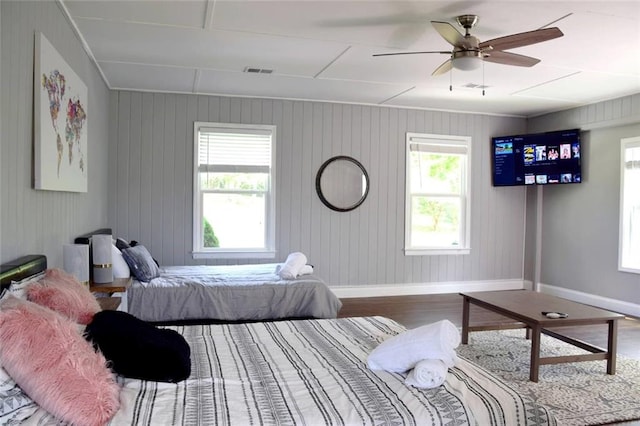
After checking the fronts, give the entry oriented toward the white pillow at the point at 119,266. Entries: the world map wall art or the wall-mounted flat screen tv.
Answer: the wall-mounted flat screen tv

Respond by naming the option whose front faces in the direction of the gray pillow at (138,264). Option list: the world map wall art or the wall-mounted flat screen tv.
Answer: the wall-mounted flat screen tv

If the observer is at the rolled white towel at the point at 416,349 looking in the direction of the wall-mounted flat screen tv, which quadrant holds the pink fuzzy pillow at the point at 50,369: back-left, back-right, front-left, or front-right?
back-left

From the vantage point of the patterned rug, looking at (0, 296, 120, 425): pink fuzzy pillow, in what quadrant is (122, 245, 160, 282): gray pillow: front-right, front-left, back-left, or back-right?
front-right

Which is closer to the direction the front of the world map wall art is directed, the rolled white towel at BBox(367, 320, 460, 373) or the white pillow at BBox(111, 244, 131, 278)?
the rolled white towel

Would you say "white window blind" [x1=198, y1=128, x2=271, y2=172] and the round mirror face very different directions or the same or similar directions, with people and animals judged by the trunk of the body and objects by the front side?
same or similar directions

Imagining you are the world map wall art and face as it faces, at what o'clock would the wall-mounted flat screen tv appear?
The wall-mounted flat screen tv is roughly at 10 o'clock from the world map wall art.

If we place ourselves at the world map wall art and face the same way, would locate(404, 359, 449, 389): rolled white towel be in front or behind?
in front

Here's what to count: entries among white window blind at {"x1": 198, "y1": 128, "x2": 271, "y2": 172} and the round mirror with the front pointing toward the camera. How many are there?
2

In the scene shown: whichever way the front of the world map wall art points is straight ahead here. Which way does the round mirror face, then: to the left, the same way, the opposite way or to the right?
to the right

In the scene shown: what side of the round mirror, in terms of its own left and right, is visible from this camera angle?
front

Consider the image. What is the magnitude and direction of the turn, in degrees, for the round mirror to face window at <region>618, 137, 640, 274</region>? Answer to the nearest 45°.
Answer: approximately 90° to its left

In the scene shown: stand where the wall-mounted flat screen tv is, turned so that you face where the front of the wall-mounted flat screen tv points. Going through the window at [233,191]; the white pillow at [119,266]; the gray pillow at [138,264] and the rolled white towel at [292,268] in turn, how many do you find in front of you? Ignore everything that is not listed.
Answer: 4

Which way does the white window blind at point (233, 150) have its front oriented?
toward the camera

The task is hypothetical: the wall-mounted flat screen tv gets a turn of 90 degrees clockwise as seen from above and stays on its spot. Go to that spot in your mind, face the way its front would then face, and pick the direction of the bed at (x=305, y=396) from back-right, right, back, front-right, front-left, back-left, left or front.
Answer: back-left
